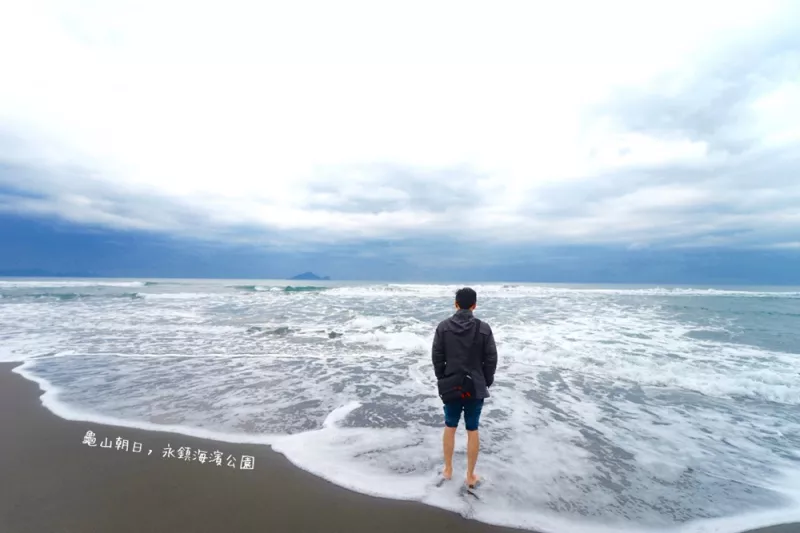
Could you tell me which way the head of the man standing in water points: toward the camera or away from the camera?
away from the camera

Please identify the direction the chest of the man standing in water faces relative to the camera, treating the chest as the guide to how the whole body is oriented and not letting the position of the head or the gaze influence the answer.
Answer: away from the camera
